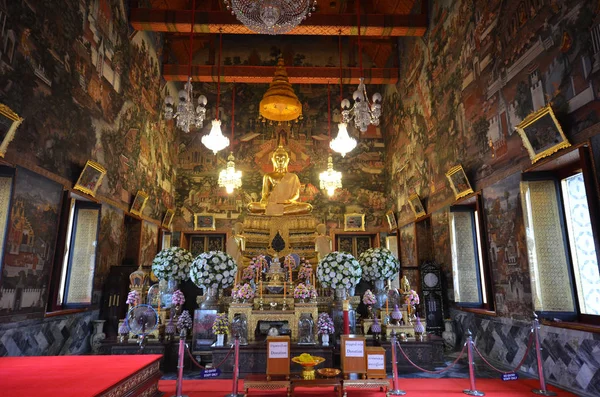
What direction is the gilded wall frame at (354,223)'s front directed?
toward the camera

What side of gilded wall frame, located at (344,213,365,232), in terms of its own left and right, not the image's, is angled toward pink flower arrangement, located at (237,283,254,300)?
front

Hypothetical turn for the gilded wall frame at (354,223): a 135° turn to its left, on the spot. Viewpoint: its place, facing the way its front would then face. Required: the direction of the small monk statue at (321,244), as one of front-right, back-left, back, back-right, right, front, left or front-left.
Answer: back-right

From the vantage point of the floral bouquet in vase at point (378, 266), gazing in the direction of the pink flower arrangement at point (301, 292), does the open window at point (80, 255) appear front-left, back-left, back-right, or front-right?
front-right

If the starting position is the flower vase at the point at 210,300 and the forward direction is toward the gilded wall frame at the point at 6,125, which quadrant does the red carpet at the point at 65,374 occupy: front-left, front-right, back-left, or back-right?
front-left

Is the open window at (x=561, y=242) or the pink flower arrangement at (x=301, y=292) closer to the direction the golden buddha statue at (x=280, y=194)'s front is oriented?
the pink flower arrangement

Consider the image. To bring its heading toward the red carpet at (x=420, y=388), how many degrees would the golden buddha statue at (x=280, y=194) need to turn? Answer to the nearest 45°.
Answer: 0° — it already faces it

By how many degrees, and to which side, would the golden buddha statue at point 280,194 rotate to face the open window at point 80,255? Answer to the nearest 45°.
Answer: approximately 45° to its right

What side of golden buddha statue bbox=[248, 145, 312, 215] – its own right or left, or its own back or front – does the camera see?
front

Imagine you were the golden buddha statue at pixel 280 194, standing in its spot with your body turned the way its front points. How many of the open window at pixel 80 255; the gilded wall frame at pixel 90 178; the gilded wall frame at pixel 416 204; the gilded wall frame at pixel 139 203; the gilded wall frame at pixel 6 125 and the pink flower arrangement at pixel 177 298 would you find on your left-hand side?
1

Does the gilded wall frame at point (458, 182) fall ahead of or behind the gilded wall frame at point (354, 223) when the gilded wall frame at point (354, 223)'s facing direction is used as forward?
ahead

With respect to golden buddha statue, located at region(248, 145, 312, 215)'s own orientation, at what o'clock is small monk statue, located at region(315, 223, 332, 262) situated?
The small monk statue is roughly at 11 o'clock from the golden buddha statue.

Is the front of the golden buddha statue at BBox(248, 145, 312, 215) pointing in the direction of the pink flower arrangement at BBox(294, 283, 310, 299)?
yes

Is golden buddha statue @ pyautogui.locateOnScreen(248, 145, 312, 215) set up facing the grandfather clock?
no

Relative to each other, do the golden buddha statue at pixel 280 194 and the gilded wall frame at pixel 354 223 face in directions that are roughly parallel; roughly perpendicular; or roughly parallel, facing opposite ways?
roughly parallel

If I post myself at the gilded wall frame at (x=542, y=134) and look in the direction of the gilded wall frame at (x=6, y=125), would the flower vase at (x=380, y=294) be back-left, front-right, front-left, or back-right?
front-right

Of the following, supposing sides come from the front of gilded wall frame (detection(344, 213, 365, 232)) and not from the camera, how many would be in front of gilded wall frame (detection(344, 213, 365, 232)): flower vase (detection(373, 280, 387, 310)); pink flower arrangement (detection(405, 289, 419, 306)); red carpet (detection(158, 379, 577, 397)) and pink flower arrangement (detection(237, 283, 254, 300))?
4

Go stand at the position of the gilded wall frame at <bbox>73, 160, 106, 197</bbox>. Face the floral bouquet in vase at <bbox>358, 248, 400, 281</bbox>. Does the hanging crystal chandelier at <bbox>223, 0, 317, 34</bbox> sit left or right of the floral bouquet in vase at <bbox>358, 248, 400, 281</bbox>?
right

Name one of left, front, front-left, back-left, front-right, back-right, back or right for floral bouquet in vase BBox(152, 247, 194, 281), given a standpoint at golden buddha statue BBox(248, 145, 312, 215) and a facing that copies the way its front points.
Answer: front-right

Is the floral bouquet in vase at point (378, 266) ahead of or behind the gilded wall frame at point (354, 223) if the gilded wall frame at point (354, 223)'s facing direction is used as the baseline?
ahead
